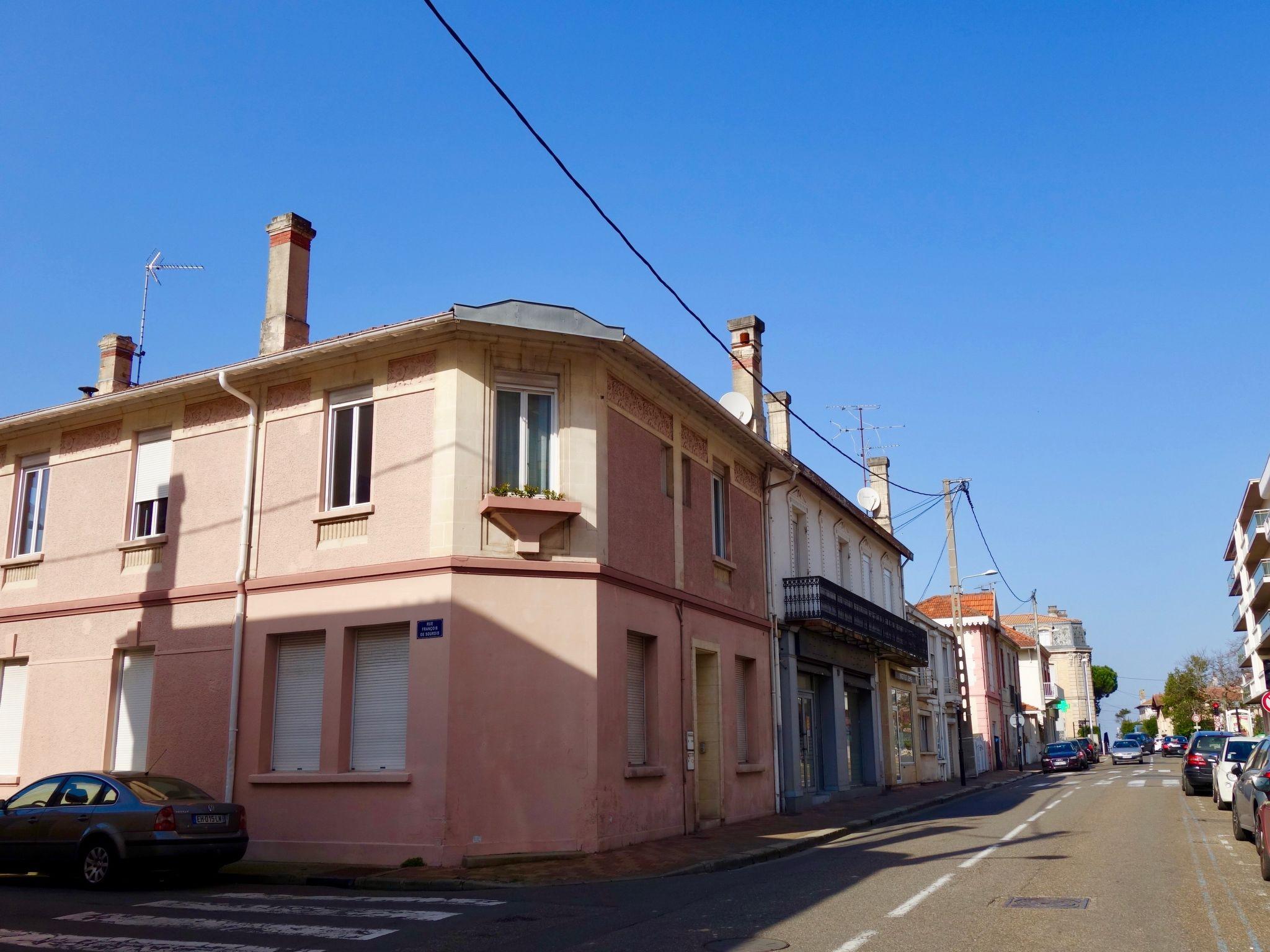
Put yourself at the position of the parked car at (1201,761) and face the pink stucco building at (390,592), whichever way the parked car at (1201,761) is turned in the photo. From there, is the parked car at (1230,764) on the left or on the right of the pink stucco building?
left

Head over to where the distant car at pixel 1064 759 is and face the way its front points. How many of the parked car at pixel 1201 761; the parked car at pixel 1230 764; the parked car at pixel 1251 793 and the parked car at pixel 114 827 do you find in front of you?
4

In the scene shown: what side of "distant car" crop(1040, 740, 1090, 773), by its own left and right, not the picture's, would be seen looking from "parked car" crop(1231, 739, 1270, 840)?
front

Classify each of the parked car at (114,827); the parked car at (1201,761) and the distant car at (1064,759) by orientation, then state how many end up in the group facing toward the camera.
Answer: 1

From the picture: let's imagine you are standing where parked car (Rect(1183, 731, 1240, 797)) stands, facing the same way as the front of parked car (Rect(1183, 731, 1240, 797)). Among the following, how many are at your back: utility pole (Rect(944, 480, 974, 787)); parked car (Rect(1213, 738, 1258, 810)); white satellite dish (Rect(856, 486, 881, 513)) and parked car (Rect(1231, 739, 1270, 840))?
2

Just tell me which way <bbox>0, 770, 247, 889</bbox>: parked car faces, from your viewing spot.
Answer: facing away from the viewer and to the left of the viewer

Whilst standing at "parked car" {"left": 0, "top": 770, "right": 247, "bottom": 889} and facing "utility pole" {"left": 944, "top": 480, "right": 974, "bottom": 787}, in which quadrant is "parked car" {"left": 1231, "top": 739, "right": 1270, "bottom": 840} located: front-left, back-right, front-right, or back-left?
front-right

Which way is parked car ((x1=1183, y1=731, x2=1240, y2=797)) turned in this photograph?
away from the camera

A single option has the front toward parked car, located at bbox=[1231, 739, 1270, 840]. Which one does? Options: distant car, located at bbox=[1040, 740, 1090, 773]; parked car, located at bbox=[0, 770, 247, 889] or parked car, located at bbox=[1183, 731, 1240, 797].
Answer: the distant car

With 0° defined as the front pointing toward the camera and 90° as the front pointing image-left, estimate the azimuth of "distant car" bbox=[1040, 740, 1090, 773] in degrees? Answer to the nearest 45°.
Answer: approximately 0°

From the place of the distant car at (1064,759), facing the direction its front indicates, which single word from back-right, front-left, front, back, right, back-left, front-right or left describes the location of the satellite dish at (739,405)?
front

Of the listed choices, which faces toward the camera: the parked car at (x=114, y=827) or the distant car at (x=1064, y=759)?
the distant car

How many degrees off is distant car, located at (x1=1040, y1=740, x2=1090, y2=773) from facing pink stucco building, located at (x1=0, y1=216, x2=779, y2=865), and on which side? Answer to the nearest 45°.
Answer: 0° — it already faces it

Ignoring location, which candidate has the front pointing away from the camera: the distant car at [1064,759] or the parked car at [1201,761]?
the parked car

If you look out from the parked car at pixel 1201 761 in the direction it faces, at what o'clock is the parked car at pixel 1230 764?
the parked car at pixel 1230 764 is roughly at 6 o'clock from the parked car at pixel 1201 761.
